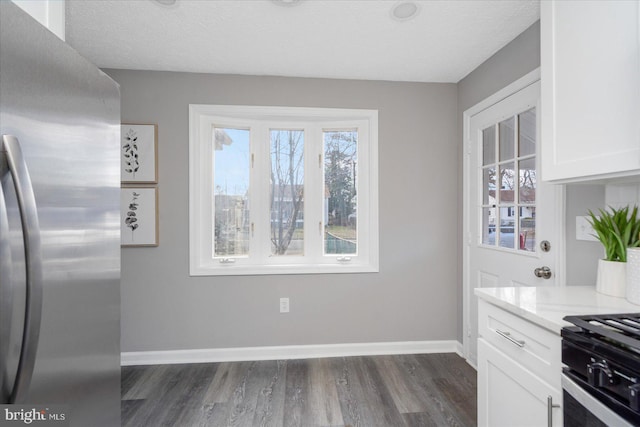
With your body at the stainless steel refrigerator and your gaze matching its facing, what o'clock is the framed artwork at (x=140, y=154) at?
The framed artwork is roughly at 8 o'clock from the stainless steel refrigerator.

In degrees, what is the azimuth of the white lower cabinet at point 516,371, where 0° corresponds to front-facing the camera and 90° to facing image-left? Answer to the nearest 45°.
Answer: approximately 45°

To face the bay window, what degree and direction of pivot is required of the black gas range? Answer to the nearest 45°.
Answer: approximately 45° to its right

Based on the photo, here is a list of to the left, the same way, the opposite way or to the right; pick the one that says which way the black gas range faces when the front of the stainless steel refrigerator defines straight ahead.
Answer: the opposite way

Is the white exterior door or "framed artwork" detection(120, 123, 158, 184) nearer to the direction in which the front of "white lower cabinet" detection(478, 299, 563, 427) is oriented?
the framed artwork

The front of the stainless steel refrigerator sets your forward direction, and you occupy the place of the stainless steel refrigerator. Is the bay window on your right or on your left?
on your left

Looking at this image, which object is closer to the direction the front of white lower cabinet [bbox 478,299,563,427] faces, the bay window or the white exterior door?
the bay window

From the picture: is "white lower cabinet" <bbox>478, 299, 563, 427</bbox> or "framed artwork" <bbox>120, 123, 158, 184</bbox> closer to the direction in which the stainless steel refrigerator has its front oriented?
the white lower cabinet

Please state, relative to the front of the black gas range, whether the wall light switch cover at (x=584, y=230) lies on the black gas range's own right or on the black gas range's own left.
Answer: on the black gas range's own right

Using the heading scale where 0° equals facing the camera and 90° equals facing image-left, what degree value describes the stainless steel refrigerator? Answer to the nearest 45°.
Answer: approximately 315°
